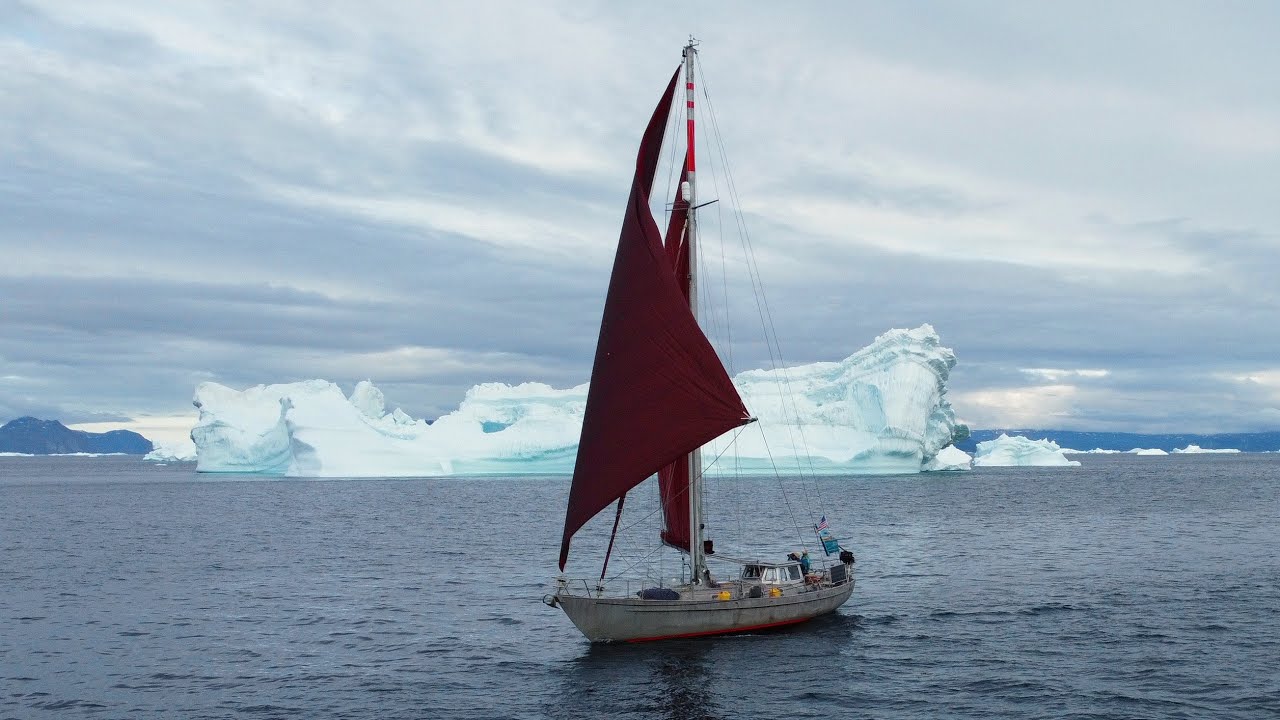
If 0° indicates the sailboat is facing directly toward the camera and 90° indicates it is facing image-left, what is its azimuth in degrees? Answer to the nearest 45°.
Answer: approximately 45°
